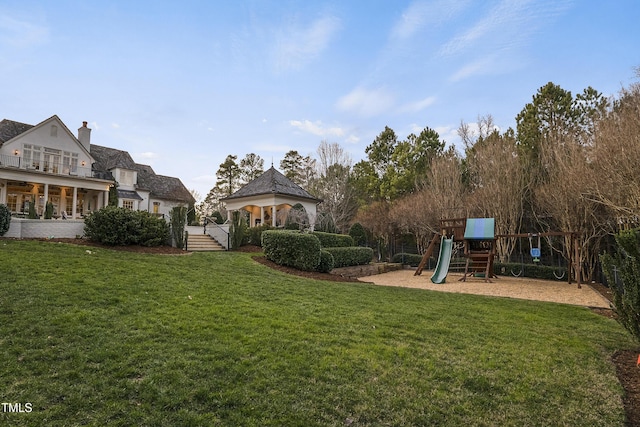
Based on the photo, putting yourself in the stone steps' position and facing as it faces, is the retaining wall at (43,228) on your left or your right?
on your right

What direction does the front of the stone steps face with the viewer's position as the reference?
facing the viewer

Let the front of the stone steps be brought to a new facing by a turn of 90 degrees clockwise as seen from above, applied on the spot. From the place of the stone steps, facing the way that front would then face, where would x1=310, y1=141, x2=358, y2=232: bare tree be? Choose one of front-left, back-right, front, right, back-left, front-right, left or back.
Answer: back-right

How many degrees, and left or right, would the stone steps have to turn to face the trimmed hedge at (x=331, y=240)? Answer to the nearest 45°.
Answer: approximately 90° to its left

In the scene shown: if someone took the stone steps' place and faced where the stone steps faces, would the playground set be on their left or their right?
on their left

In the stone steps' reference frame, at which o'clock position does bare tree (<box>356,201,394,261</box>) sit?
The bare tree is roughly at 8 o'clock from the stone steps.

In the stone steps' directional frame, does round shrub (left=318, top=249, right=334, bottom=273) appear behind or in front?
in front

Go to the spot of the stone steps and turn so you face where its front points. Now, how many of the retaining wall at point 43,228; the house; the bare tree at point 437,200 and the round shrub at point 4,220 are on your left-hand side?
1

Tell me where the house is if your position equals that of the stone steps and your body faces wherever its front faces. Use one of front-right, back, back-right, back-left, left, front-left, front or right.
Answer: back-right

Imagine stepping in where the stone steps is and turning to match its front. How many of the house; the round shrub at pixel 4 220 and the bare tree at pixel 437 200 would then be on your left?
1
